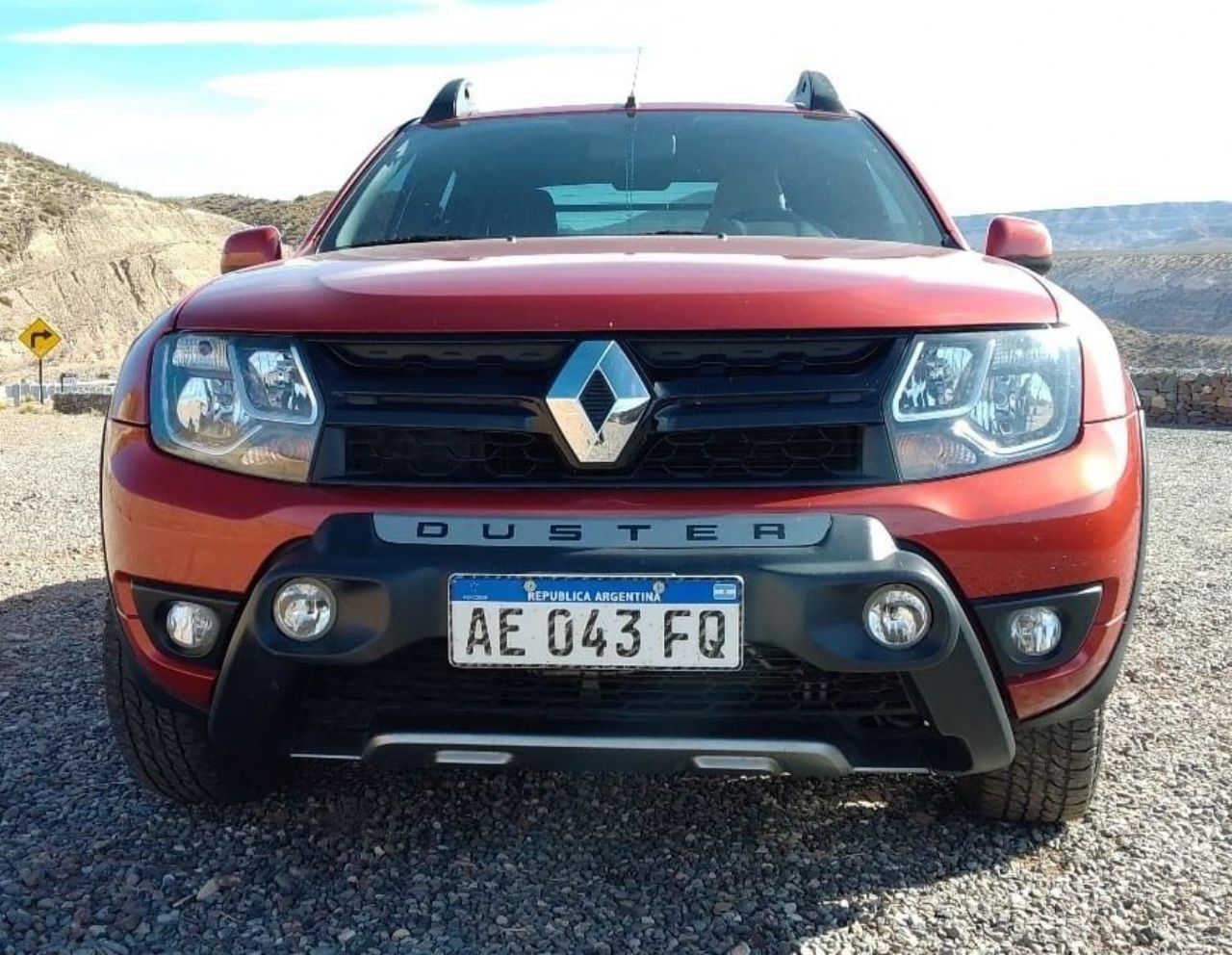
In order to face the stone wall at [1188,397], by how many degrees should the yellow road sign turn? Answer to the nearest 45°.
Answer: approximately 45° to its left

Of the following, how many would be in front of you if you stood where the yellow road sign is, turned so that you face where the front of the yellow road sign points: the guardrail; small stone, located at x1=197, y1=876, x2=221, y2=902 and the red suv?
2

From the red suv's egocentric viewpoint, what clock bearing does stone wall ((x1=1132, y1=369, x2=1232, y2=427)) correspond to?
The stone wall is roughly at 7 o'clock from the red suv.

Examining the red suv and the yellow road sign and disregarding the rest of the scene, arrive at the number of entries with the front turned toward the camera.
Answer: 2

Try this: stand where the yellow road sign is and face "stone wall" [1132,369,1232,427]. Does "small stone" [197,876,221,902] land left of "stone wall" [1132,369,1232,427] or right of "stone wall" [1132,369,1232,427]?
right

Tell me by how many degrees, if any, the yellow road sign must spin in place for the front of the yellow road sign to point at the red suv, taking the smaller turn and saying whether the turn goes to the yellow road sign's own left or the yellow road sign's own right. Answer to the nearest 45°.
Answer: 0° — it already faces it

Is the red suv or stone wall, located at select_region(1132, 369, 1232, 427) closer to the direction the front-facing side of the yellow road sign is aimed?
the red suv

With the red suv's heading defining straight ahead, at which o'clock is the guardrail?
The guardrail is roughly at 5 o'clock from the red suv.

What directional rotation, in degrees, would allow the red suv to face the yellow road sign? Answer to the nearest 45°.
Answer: approximately 135° to its right

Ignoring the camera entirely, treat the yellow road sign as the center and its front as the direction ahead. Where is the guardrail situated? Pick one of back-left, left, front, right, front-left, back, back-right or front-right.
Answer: back

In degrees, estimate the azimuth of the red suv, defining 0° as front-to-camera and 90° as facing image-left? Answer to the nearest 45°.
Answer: approximately 0°

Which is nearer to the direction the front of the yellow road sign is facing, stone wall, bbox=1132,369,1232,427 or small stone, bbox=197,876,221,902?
the small stone

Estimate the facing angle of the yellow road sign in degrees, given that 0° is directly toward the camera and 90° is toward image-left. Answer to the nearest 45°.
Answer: approximately 0°
